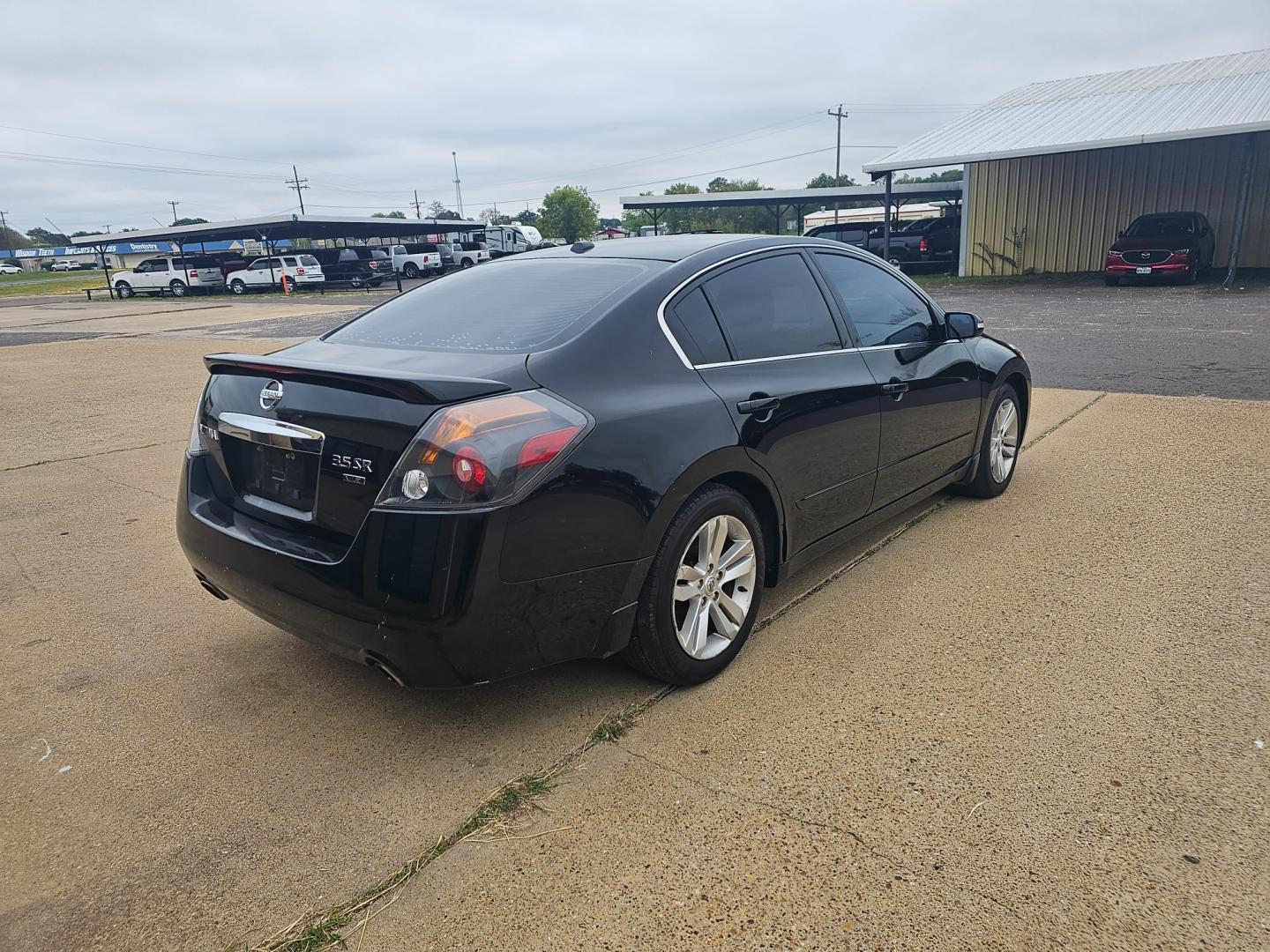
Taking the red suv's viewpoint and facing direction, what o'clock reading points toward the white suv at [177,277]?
The white suv is roughly at 3 o'clock from the red suv.

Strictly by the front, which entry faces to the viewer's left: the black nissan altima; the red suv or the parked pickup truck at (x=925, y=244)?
the parked pickup truck

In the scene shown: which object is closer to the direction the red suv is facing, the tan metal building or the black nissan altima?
the black nissan altima

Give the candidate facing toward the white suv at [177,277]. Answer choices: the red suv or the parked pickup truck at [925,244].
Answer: the parked pickup truck

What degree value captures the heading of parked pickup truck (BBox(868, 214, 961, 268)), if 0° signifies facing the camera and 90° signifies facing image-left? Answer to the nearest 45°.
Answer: approximately 90°

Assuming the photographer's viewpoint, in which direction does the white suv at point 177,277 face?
facing away from the viewer and to the left of the viewer

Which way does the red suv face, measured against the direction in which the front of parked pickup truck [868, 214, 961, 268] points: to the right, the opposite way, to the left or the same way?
to the left

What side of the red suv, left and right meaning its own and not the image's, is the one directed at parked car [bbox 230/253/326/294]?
right

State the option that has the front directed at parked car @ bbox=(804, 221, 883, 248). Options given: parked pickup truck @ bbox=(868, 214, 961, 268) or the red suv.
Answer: parked pickup truck @ bbox=(868, 214, 961, 268)

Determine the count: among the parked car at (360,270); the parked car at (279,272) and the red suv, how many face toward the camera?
1

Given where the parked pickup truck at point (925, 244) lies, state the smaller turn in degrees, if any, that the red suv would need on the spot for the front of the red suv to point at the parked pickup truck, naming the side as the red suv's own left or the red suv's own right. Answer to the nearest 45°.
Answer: approximately 135° to the red suv's own right
